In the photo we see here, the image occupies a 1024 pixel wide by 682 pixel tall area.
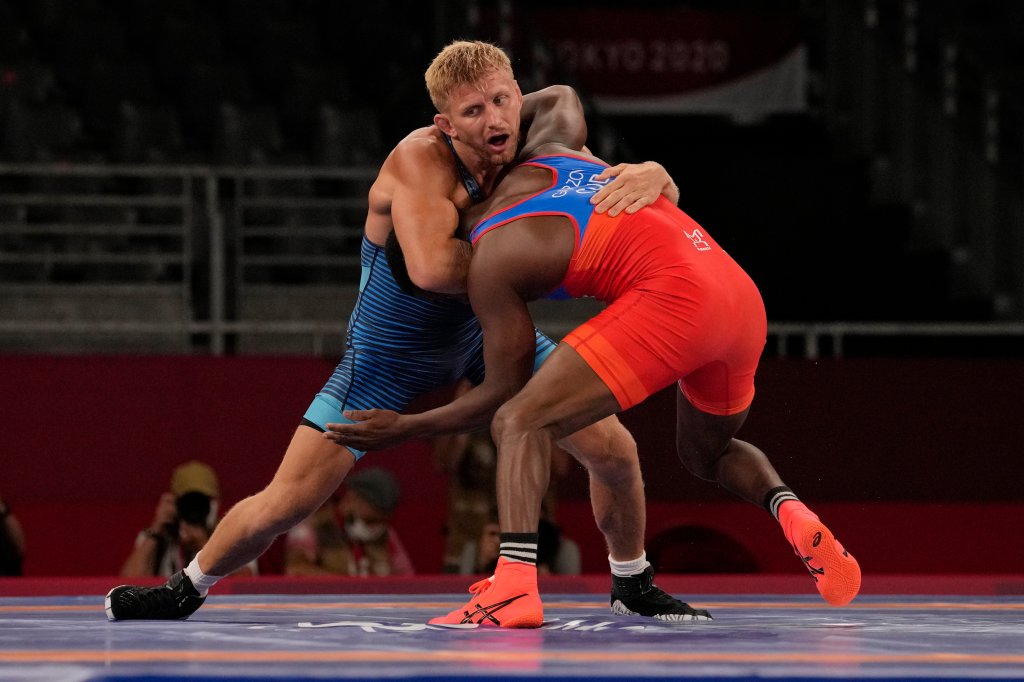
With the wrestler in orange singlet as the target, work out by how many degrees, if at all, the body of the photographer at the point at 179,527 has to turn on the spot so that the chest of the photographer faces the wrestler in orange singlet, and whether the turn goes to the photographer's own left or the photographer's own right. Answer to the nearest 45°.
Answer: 0° — they already face them

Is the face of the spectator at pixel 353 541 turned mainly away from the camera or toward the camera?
toward the camera

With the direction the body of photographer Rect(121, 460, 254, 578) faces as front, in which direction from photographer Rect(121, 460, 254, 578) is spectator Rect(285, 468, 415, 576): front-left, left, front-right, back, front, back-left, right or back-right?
left

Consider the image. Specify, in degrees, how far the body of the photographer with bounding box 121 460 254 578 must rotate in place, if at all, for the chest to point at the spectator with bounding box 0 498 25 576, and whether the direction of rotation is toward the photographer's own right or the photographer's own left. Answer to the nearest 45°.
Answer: approximately 90° to the photographer's own right

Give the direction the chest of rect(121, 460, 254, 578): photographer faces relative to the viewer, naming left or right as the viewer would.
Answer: facing the viewer

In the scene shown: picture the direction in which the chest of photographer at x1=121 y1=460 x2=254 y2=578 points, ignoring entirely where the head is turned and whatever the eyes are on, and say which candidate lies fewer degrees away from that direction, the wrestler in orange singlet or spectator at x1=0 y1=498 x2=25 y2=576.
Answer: the wrestler in orange singlet

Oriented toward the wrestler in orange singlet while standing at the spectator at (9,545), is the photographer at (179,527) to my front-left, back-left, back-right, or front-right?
front-left
